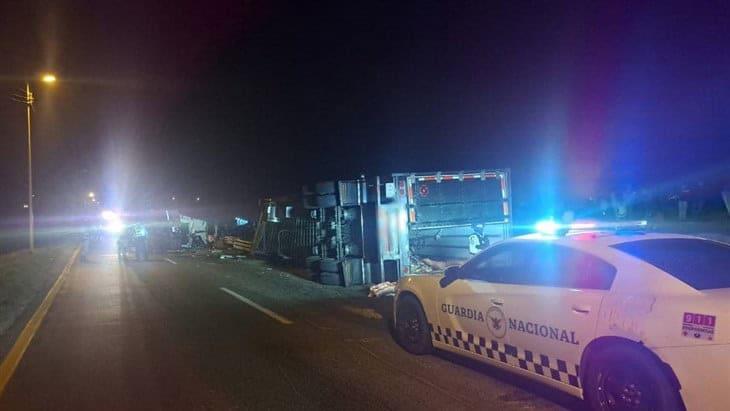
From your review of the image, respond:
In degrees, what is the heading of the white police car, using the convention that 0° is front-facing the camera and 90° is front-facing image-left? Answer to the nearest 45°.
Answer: approximately 135°

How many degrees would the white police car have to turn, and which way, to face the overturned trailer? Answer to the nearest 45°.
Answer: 0° — it already faces it
